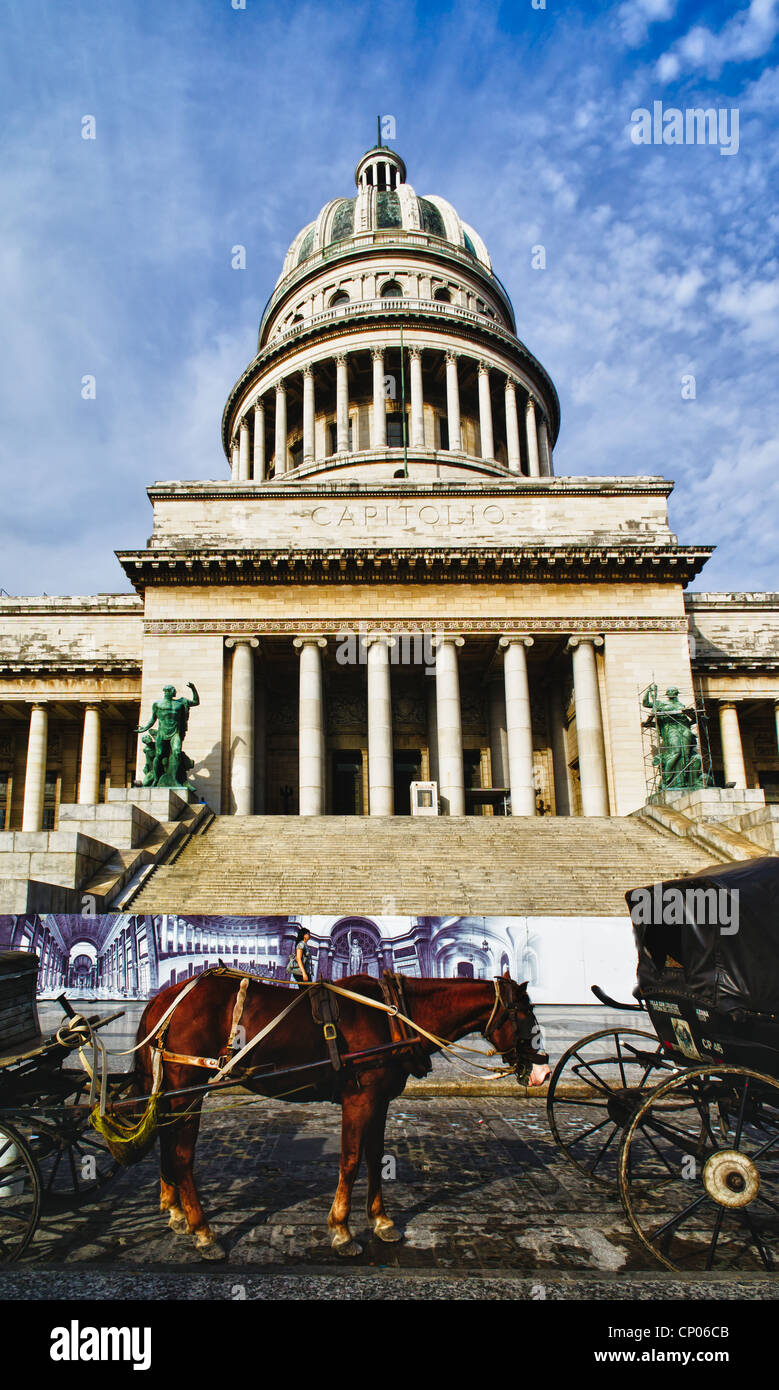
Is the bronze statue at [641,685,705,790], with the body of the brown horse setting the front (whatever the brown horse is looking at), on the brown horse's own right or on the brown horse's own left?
on the brown horse's own left

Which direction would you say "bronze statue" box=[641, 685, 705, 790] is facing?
toward the camera

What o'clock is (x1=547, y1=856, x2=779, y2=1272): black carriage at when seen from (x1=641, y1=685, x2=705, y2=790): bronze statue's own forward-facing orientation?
The black carriage is roughly at 12 o'clock from the bronze statue.

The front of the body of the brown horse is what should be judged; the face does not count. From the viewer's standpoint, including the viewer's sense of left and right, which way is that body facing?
facing to the right of the viewer

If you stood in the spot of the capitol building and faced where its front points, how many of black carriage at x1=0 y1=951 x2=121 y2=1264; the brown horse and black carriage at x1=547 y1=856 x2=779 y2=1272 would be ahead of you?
3

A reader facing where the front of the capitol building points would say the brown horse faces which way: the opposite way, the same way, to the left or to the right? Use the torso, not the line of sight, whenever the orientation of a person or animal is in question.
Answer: to the left

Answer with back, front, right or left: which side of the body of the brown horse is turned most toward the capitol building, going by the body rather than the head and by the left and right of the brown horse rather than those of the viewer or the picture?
left

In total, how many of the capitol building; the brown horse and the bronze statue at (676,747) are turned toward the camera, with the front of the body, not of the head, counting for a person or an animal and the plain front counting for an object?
2

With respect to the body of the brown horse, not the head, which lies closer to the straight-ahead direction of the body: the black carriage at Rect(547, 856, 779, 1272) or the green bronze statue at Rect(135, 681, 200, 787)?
the black carriage

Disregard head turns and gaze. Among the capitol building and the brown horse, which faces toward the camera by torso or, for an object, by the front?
the capitol building

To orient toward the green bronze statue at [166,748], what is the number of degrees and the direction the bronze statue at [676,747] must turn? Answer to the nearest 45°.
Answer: approximately 90° to its right

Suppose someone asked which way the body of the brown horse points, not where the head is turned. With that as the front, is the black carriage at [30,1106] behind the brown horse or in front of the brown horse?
behind

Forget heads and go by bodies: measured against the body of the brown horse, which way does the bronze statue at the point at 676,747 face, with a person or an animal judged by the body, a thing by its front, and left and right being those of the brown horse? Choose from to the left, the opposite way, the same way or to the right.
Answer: to the right

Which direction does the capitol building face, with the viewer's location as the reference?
facing the viewer

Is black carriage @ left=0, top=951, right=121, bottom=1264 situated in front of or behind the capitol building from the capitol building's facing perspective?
in front
